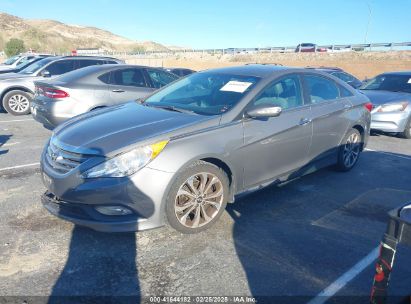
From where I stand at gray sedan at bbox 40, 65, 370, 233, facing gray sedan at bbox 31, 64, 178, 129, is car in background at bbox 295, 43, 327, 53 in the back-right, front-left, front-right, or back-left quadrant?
front-right

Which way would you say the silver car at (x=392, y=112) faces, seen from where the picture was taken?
facing the viewer and to the left of the viewer

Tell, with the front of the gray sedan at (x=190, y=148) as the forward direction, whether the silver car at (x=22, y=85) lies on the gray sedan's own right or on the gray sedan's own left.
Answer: on the gray sedan's own right

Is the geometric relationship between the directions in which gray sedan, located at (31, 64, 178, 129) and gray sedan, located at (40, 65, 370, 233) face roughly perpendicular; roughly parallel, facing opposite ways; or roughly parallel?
roughly parallel, facing opposite ways

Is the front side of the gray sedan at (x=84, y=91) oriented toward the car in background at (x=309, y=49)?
yes

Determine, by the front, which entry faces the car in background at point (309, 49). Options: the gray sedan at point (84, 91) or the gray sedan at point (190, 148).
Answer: the gray sedan at point (84, 91)

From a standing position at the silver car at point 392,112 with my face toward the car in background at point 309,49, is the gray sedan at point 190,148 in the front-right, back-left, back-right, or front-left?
back-left

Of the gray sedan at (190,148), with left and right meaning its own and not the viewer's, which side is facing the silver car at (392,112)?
back

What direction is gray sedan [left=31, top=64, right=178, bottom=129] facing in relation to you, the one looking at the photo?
facing away from the viewer and to the right of the viewer

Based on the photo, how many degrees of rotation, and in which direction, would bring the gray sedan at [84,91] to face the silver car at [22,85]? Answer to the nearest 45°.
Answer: approximately 90° to its left

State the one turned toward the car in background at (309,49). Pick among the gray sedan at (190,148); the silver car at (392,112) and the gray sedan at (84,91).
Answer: the gray sedan at (84,91)
